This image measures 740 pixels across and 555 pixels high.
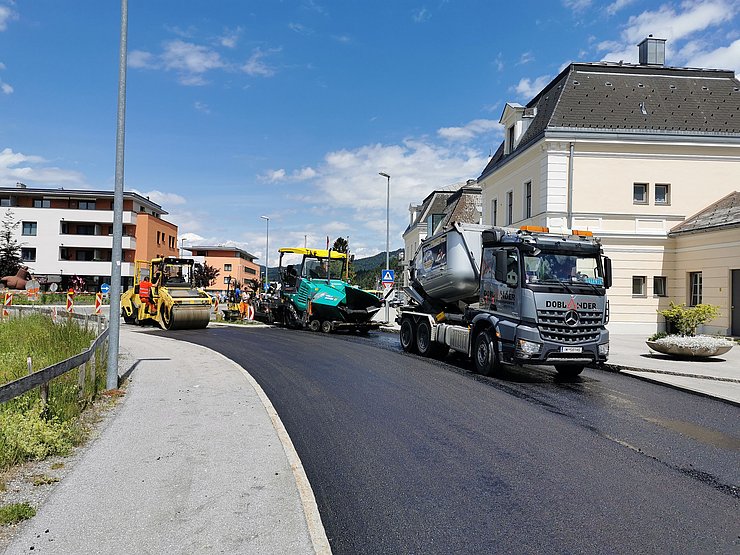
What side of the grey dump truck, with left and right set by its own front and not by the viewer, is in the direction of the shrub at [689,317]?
left

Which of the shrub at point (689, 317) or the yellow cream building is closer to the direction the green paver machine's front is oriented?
the shrub

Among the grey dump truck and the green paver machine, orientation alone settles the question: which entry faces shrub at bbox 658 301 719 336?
the green paver machine

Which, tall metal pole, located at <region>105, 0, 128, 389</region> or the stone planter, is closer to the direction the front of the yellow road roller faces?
the stone planter

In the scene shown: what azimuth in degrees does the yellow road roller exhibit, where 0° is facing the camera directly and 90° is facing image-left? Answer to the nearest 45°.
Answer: approximately 315°

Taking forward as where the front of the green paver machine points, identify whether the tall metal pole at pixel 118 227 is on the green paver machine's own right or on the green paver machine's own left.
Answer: on the green paver machine's own right

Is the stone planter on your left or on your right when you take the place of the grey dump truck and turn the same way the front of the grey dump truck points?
on your left

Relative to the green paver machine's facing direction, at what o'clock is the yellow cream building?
The yellow cream building is roughly at 11 o'clock from the green paver machine.

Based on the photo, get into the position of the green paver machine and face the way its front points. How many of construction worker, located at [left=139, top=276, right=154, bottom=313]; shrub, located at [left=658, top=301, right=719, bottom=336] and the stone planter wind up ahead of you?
2

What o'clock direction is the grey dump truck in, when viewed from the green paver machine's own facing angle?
The grey dump truck is roughly at 1 o'clock from the green paver machine.
